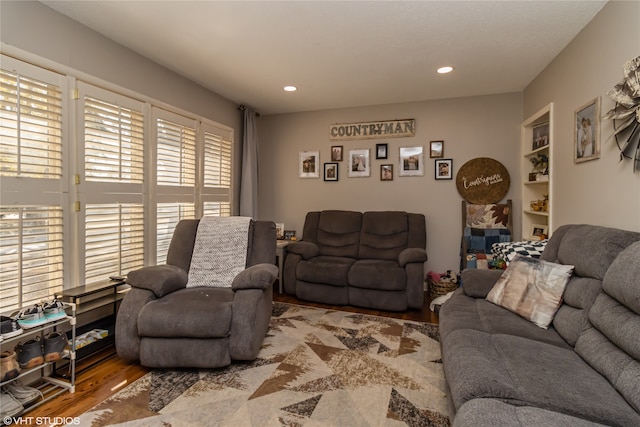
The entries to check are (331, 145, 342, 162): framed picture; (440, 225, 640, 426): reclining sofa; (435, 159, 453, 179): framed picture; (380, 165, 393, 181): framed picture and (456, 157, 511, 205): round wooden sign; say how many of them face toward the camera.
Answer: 4

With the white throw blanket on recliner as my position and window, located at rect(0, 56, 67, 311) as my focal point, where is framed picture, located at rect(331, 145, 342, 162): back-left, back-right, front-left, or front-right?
back-right

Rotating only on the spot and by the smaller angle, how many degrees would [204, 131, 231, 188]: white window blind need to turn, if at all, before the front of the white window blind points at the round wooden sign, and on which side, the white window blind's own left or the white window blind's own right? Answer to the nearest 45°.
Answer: approximately 45° to the white window blind's own left

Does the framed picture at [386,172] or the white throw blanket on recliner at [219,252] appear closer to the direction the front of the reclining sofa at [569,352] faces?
the white throw blanket on recliner

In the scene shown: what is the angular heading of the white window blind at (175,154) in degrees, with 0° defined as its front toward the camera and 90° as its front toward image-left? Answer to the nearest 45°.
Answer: approximately 315°

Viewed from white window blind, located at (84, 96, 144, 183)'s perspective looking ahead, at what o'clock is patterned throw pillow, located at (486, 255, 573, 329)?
The patterned throw pillow is roughly at 12 o'clock from the white window blind.

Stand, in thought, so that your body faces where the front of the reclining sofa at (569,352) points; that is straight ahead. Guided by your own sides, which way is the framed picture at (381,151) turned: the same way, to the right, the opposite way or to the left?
to the left

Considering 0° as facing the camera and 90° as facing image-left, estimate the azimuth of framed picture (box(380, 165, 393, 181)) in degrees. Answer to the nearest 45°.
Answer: approximately 0°

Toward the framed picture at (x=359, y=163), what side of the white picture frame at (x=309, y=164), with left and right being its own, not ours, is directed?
left

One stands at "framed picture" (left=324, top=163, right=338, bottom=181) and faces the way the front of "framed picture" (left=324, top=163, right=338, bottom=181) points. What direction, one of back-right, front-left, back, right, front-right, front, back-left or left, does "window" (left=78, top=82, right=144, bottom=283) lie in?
front-right
